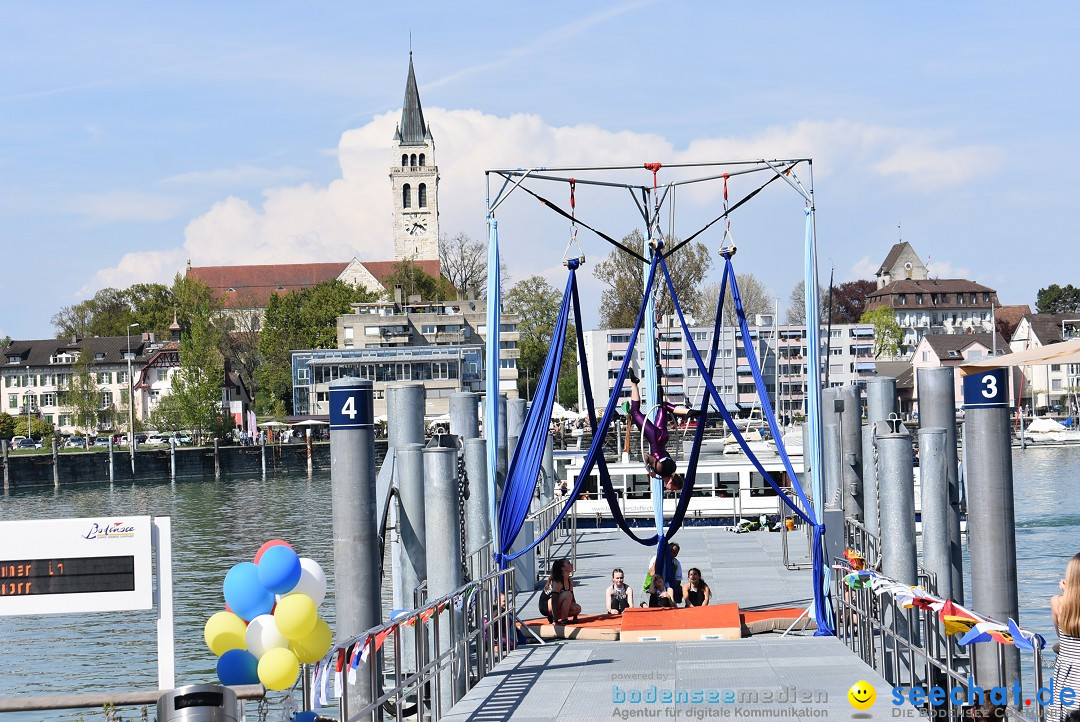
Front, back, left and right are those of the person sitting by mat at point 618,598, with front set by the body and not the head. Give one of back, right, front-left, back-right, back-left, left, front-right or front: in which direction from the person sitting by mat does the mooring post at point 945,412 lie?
left

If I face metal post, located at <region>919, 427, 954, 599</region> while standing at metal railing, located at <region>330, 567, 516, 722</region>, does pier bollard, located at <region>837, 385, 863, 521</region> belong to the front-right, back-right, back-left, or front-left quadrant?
front-left

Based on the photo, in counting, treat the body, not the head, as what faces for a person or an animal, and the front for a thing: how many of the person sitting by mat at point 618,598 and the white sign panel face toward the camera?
2

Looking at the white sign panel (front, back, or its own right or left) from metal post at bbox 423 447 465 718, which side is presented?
left

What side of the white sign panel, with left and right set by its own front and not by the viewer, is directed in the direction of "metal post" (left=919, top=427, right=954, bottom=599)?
left

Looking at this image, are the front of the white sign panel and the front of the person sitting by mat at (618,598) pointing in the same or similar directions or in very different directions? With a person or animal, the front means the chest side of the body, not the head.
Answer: same or similar directions

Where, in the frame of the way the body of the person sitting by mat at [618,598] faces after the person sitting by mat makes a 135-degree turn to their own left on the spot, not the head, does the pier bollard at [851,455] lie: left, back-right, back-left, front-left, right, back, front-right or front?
front

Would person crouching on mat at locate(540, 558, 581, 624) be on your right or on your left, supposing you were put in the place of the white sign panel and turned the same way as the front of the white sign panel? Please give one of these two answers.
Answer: on your left

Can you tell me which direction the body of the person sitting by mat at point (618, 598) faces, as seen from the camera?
toward the camera

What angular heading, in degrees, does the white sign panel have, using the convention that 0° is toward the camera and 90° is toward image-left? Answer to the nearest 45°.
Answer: approximately 0°

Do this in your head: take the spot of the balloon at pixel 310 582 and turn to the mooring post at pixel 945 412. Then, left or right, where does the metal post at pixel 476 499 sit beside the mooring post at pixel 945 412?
left

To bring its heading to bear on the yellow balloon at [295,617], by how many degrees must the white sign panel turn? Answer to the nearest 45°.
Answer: approximately 90° to its left
